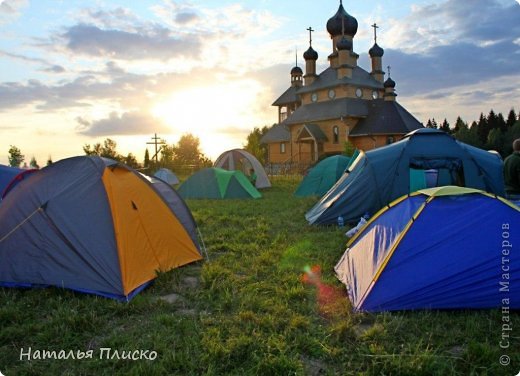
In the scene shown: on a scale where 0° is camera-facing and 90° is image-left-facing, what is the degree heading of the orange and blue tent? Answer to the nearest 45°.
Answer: approximately 315°

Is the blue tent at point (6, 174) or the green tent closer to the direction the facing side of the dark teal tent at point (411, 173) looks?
the blue tent

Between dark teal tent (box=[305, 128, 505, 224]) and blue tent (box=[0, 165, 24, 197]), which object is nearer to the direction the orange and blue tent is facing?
the dark teal tent

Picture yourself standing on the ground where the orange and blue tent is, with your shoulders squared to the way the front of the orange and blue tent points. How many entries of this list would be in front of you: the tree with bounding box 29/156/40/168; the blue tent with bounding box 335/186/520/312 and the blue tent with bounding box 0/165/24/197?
1

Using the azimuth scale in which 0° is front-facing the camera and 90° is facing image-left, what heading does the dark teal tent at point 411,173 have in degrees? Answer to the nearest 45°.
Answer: approximately 0°

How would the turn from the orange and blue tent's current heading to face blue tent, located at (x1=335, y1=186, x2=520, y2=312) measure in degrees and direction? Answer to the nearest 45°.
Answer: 0° — it already faces it

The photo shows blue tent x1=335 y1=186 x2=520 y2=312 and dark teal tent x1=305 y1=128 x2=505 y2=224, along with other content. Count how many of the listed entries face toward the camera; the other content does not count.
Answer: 1

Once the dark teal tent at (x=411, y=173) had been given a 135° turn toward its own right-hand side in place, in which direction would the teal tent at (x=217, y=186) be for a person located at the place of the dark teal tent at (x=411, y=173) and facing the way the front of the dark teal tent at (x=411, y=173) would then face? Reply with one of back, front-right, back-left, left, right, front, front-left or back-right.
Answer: front

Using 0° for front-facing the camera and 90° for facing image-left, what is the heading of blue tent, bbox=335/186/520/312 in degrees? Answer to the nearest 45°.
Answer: approximately 90°

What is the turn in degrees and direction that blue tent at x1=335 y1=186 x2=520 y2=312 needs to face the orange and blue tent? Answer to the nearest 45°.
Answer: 0° — it already faces it
